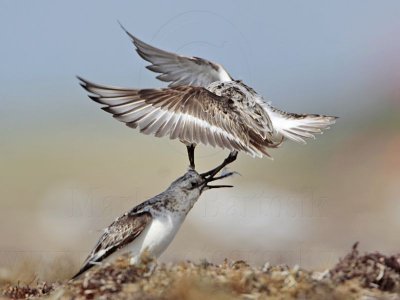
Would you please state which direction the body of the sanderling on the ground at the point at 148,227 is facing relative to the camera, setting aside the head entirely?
to the viewer's right

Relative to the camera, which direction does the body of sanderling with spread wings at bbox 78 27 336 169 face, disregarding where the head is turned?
to the viewer's left

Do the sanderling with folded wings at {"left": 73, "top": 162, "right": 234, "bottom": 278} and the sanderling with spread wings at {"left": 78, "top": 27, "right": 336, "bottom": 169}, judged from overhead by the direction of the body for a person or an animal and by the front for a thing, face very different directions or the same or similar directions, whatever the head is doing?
very different directions

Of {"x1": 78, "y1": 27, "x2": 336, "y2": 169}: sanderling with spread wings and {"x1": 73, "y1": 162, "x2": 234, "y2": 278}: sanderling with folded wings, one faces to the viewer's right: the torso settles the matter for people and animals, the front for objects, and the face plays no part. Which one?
{"x1": 73, "y1": 162, "x2": 234, "y2": 278}: sanderling with folded wings

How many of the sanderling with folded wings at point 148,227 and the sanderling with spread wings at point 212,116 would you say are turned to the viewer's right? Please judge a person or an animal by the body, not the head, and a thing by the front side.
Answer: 1
